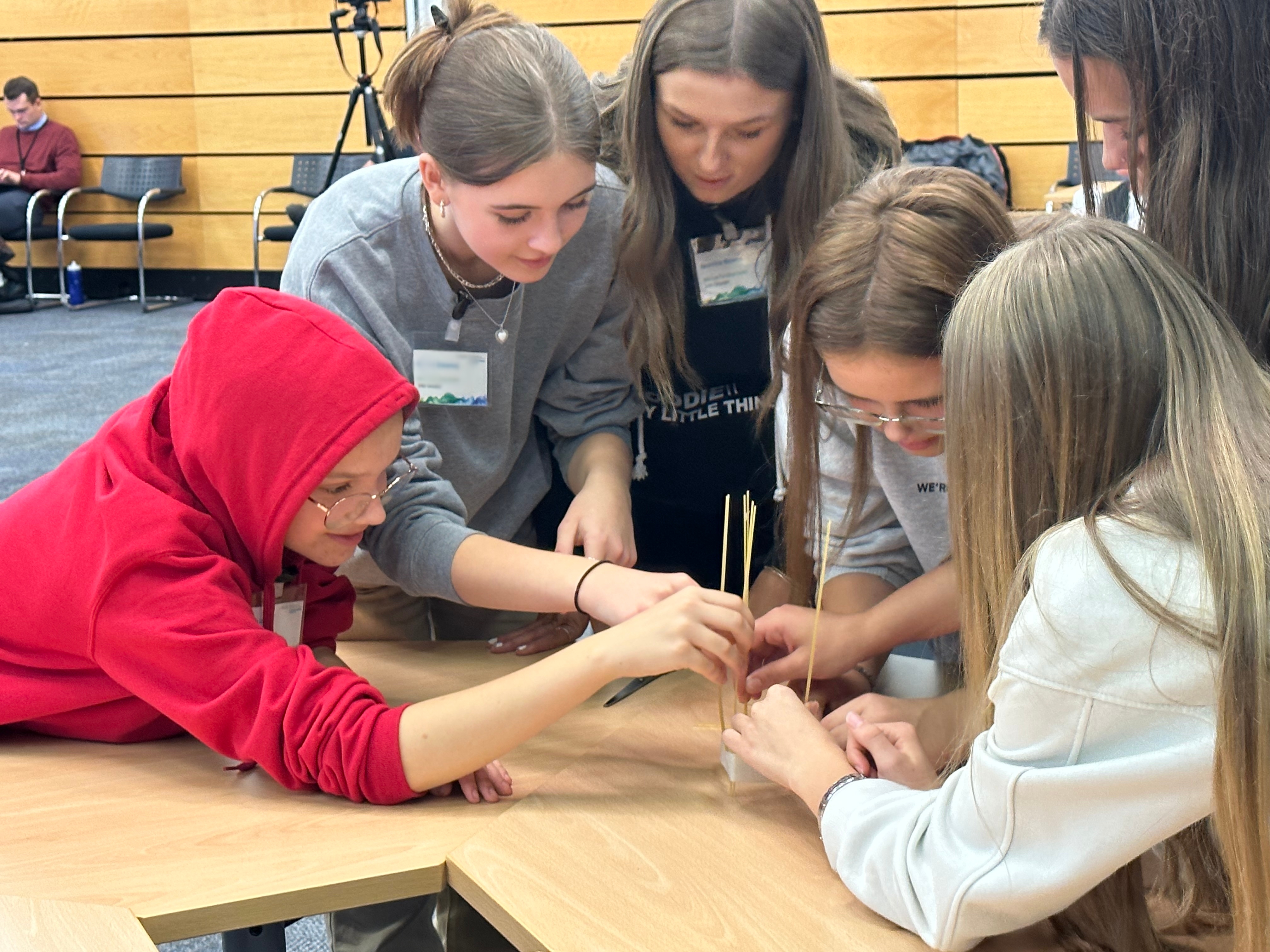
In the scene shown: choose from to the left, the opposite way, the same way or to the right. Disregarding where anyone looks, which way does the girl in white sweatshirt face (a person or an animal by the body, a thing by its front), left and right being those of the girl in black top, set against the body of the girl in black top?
to the right

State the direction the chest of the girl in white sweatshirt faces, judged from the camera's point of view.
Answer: to the viewer's left

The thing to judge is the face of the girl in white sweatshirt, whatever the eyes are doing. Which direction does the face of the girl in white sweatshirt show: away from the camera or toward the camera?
away from the camera

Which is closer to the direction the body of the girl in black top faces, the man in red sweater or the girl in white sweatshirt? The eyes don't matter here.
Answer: the girl in white sweatshirt

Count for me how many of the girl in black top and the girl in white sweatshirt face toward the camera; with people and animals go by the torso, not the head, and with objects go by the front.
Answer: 1

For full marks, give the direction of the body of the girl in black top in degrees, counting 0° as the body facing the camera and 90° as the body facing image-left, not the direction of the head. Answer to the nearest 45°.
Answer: approximately 0°
